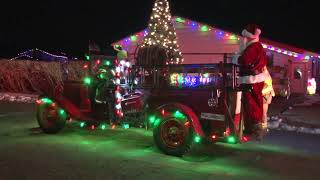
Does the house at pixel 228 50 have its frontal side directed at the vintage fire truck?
yes

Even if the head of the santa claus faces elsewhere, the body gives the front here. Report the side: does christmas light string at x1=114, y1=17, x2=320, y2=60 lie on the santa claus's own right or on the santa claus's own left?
on the santa claus's own right

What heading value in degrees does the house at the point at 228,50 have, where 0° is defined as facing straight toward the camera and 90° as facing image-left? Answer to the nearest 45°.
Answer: approximately 0°

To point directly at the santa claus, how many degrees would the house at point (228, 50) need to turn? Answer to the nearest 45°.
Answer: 0° — it already faces them
